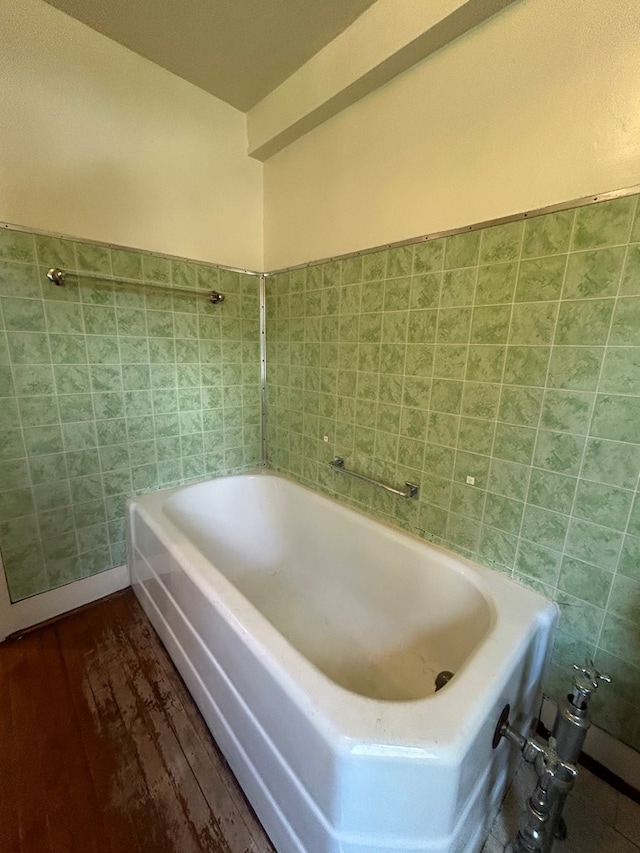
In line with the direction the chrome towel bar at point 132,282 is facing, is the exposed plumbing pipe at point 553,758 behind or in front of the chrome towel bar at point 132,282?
in front

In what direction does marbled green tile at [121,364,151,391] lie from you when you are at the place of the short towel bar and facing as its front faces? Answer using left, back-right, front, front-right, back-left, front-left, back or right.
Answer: front-right

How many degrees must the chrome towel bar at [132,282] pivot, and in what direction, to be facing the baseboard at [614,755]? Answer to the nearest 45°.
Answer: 0° — it already faces it

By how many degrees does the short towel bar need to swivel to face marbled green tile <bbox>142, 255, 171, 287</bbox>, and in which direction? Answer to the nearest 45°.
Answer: approximately 45° to its right

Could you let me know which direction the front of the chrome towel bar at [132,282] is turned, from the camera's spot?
facing the viewer and to the right of the viewer

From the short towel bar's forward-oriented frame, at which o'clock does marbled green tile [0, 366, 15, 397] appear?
The marbled green tile is roughly at 1 o'clock from the short towel bar.

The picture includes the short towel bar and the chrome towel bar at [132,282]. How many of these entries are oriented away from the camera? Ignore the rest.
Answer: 0

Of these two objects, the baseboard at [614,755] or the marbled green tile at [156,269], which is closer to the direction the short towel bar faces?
the marbled green tile

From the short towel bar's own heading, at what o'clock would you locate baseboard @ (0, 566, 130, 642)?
The baseboard is roughly at 1 o'clock from the short towel bar.

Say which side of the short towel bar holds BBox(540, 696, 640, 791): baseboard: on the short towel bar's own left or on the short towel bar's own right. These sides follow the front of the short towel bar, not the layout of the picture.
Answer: on the short towel bar's own left

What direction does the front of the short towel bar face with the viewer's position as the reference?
facing the viewer and to the left of the viewer
